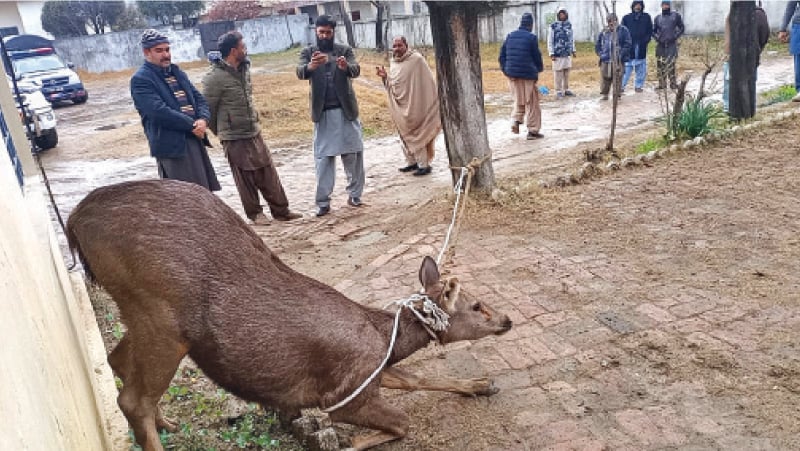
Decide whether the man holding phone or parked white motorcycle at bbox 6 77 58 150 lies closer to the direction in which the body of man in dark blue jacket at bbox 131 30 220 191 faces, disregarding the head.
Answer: the man holding phone

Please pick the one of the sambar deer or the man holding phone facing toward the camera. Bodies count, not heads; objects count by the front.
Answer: the man holding phone

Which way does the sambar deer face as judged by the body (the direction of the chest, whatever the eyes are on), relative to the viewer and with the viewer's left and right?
facing to the right of the viewer

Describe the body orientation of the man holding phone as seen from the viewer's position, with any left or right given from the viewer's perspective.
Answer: facing the viewer

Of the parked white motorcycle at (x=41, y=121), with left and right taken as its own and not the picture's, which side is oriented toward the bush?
front

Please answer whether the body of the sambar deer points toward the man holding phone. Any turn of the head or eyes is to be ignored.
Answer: no

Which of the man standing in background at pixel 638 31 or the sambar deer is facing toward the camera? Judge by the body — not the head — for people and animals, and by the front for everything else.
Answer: the man standing in background

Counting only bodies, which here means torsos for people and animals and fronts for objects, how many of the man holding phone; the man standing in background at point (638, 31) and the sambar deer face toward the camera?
2

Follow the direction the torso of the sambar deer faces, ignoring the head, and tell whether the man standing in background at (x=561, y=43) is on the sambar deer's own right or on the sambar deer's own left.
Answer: on the sambar deer's own left

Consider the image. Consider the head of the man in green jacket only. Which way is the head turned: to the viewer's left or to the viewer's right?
to the viewer's right

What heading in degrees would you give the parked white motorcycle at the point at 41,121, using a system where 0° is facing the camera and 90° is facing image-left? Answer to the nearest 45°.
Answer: approximately 315°

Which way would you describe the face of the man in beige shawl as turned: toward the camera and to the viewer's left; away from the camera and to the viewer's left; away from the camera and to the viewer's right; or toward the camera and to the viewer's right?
toward the camera and to the viewer's left

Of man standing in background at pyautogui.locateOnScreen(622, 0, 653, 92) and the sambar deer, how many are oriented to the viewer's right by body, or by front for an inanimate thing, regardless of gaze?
1

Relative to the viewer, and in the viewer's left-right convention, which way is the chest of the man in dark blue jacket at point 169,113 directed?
facing the viewer and to the right of the viewer

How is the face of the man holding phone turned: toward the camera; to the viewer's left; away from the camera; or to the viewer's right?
toward the camera

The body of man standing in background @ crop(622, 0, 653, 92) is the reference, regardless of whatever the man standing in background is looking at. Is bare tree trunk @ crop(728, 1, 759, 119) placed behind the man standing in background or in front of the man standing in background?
in front

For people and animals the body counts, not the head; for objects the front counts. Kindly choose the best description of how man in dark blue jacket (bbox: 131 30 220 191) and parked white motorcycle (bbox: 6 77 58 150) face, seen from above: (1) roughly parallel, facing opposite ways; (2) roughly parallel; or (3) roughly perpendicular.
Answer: roughly parallel

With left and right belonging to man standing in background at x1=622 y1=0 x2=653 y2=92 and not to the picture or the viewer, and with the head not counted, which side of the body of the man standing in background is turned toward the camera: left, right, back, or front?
front

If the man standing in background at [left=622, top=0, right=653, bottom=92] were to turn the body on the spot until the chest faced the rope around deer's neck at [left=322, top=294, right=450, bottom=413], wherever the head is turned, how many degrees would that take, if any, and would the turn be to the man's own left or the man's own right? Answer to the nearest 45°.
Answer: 0° — they already face it
